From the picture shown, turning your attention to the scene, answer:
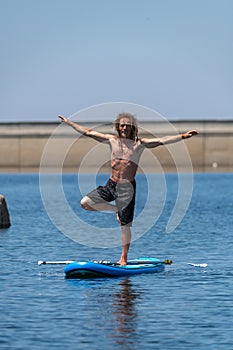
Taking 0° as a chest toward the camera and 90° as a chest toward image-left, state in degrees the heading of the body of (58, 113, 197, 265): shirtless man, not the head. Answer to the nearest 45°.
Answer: approximately 0°
